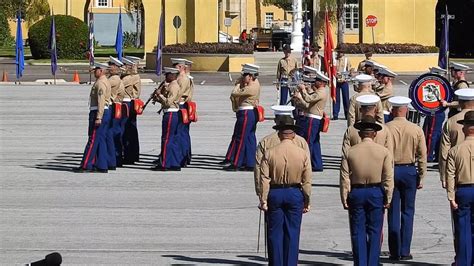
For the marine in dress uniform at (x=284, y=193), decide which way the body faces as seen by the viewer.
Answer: away from the camera

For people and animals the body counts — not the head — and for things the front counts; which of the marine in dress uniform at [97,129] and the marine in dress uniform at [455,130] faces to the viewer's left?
the marine in dress uniform at [97,129]

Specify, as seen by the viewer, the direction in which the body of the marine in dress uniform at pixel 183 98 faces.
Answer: to the viewer's left

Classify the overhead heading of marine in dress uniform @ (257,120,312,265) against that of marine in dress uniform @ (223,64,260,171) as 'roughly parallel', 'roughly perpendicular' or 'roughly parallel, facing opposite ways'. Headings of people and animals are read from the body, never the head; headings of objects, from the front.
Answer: roughly perpendicular

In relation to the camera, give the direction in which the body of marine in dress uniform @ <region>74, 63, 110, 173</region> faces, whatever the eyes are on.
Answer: to the viewer's left

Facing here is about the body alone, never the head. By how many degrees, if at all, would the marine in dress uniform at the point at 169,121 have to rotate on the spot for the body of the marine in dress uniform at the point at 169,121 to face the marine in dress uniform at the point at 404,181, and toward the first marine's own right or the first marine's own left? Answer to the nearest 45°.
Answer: approximately 90° to the first marine's own left

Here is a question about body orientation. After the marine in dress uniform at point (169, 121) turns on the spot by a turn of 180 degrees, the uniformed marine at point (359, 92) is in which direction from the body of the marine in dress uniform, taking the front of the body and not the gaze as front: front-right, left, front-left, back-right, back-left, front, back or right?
front-right

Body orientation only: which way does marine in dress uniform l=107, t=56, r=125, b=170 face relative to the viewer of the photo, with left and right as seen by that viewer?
facing to the left of the viewer

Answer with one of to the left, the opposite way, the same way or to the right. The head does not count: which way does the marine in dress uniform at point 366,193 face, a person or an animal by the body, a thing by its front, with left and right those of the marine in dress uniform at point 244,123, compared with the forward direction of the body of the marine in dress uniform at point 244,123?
to the right

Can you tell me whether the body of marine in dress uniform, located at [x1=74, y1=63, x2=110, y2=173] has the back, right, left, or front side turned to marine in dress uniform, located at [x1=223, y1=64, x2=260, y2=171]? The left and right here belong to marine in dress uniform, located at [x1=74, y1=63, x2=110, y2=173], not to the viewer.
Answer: back

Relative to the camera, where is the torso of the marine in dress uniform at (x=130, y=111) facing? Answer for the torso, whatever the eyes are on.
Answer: to the viewer's left

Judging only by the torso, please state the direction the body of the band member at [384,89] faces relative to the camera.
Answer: to the viewer's left

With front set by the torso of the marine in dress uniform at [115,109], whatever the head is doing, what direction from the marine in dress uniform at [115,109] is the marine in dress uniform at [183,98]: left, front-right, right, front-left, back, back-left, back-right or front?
back

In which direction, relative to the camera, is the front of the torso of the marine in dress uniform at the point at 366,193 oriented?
away from the camera

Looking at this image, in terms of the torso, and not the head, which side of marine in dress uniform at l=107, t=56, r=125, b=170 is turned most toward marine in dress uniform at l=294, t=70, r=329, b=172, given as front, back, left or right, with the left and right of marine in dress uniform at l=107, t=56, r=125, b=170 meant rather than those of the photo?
back

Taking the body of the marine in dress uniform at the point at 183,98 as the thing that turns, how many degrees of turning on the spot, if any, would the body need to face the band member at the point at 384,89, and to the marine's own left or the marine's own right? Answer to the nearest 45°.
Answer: approximately 135° to the marine's own left
